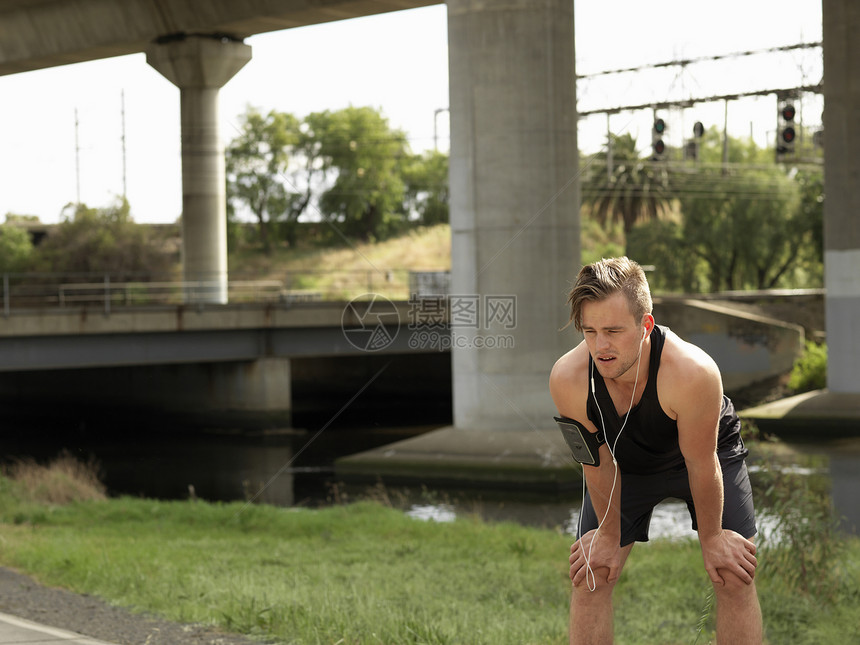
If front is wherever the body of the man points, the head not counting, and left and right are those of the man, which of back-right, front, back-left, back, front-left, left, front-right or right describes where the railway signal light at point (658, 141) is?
back-right

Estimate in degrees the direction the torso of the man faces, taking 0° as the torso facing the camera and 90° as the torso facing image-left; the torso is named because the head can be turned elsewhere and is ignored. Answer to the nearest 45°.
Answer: approximately 45°

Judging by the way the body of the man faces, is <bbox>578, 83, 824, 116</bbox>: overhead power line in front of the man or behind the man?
behind

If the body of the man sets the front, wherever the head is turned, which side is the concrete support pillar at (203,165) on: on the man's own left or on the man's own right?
on the man's own right

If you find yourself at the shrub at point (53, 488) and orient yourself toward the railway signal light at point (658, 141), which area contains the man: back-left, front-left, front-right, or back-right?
back-right

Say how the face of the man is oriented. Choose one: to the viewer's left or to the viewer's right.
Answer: to the viewer's left

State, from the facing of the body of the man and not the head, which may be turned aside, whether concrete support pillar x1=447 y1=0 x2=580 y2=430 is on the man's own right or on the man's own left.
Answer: on the man's own right

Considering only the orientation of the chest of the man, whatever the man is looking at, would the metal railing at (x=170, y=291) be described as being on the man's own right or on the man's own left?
on the man's own right

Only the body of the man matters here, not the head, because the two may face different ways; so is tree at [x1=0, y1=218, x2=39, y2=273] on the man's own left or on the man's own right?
on the man's own right

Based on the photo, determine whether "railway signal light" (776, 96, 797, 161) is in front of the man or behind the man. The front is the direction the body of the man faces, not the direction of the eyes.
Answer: behind
